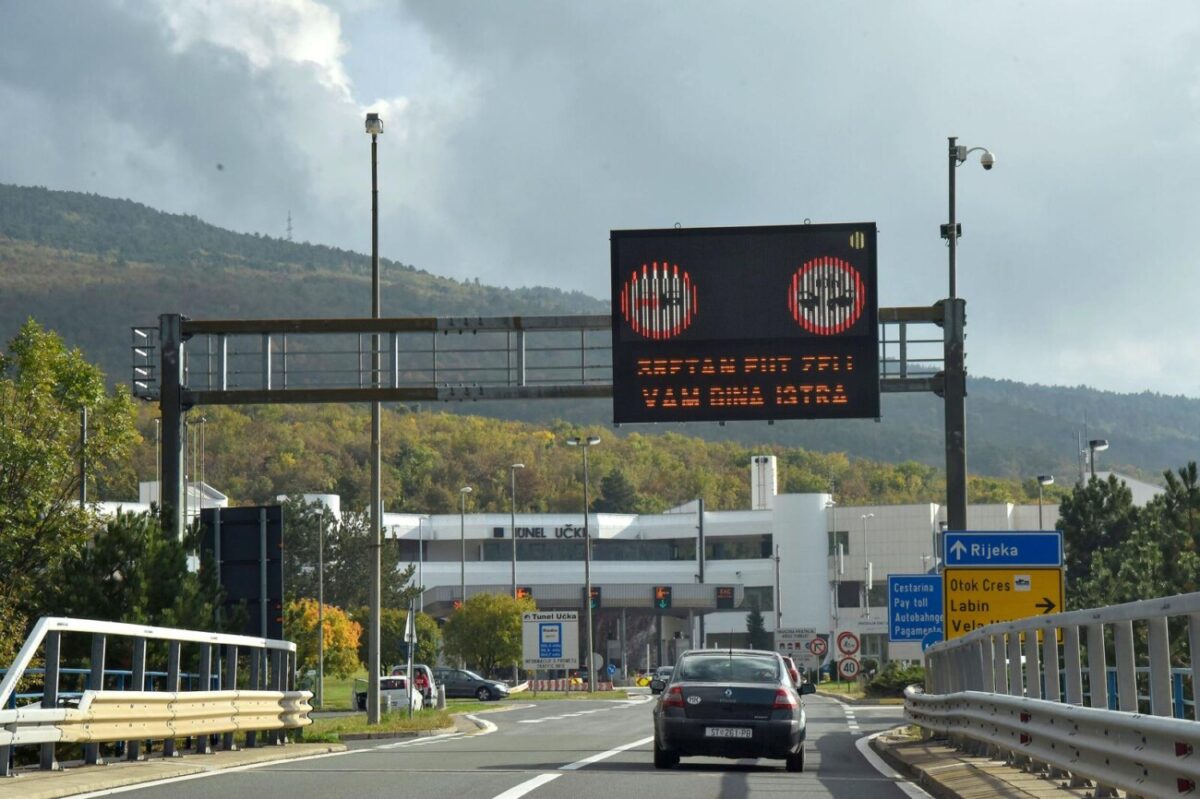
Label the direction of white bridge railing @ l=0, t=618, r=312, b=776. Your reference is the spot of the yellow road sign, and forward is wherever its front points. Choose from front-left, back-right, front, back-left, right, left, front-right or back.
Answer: front-right

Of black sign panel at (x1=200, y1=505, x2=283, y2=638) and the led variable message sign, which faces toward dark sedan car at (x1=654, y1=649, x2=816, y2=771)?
the led variable message sign

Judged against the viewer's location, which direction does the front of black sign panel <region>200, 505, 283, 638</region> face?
facing away from the viewer

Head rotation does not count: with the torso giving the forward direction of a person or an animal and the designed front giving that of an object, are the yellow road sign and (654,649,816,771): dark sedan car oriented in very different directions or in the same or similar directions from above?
very different directions

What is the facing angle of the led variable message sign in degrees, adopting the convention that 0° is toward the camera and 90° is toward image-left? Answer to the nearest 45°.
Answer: approximately 0°

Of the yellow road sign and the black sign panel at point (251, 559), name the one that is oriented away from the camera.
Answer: the black sign panel

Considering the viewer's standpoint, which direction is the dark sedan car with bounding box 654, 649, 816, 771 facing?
facing away from the viewer
